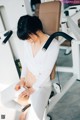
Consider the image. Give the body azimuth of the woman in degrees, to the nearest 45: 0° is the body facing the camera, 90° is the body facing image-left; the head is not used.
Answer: approximately 45°
